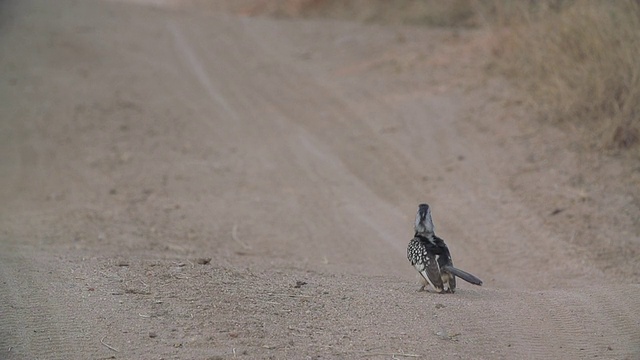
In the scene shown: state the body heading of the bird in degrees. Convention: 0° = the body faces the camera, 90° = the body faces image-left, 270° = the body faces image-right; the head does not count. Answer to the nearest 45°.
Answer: approximately 135°
